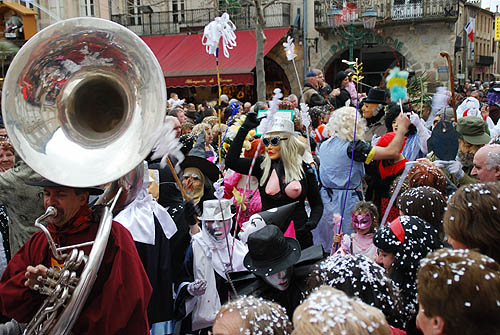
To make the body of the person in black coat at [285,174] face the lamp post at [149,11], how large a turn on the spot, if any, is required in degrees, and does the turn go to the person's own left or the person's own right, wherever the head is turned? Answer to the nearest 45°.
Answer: approximately 135° to the person's own right

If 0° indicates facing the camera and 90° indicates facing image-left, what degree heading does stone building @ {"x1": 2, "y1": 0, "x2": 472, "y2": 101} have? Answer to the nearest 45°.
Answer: approximately 0°

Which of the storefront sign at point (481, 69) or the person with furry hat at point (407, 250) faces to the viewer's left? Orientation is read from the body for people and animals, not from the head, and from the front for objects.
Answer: the person with furry hat

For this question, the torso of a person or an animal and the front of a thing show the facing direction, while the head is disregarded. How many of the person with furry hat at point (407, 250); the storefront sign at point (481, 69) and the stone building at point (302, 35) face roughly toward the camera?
2

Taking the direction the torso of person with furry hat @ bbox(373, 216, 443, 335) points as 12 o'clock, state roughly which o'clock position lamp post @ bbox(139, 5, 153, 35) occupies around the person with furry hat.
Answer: The lamp post is roughly at 2 o'clock from the person with furry hat.

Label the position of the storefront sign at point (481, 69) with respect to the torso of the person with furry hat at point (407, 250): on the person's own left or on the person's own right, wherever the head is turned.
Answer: on the person's own right

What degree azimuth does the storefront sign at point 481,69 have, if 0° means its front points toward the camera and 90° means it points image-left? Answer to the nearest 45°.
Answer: approximately 0°

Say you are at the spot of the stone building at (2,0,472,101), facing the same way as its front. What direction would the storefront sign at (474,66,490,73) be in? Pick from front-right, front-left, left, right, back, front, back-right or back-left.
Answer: back-left

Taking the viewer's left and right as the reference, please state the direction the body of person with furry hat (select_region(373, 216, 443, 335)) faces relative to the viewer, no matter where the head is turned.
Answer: facing to the left of the viewer

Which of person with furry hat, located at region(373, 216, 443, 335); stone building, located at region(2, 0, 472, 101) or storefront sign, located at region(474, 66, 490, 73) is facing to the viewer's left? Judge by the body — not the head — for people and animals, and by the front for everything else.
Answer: the person with furry hat
